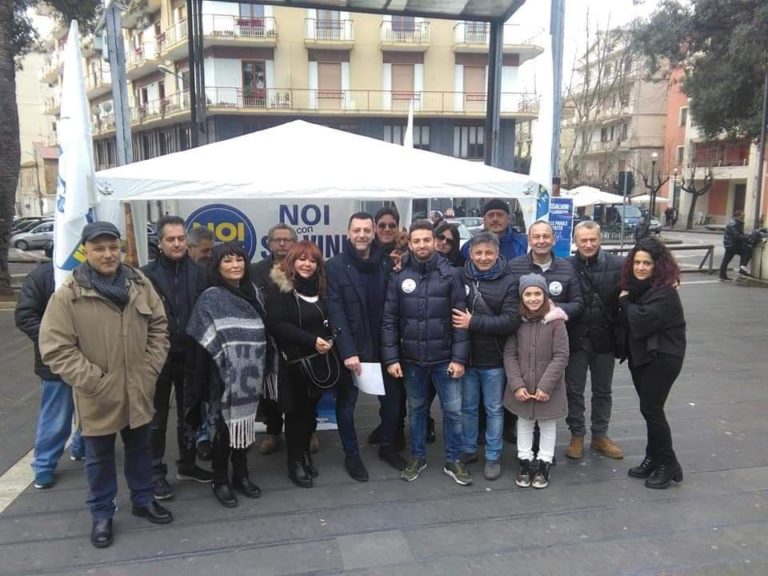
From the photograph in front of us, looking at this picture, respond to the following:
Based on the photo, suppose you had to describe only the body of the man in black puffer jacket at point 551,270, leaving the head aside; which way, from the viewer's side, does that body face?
toward the camera

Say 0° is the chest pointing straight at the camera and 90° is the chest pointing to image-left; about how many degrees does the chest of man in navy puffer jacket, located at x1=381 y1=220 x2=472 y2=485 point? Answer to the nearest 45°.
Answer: approximately 0°

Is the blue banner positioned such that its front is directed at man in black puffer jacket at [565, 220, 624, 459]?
yes

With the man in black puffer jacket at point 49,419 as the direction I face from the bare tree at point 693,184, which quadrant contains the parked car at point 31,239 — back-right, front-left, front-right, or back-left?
front-right

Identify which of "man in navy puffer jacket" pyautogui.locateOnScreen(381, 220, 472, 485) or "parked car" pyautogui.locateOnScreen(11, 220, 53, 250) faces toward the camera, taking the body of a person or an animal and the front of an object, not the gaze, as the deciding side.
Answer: the man in navy puffer jacket

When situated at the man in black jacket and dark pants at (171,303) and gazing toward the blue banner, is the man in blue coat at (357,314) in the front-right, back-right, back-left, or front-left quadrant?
front-right

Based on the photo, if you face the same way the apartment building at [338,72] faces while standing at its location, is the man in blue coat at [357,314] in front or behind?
in front

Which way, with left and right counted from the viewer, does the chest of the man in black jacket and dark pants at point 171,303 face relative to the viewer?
facing the viewer and to the right of the viewer

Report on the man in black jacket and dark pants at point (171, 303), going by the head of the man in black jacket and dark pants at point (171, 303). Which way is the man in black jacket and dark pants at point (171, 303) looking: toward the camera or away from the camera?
toward the camera

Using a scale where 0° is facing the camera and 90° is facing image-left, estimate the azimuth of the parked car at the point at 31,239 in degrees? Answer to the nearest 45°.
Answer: approximately 90°

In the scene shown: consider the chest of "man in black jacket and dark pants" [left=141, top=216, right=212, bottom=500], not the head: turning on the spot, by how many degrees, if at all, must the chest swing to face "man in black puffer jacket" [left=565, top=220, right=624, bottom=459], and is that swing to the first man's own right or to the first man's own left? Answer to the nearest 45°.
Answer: approximately 45° to the first man's own left

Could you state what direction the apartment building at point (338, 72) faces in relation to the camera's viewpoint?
facing the viewer

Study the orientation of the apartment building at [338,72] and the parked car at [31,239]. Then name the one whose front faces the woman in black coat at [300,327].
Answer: the apartment building

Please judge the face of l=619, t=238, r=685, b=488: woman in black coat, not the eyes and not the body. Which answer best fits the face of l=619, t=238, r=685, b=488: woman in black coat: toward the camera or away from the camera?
toward the camera

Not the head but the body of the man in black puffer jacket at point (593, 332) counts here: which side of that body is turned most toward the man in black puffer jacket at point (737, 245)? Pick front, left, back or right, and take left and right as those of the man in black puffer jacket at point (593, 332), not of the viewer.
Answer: back

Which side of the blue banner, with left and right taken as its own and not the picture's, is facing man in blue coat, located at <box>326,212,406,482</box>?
front

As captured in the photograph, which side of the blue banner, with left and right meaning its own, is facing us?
front

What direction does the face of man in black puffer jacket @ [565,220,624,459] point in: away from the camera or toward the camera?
toward the camera

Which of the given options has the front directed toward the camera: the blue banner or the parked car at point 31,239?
the blue banner

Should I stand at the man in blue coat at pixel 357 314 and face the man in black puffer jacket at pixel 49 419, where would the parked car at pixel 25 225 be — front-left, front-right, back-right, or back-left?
front-right
